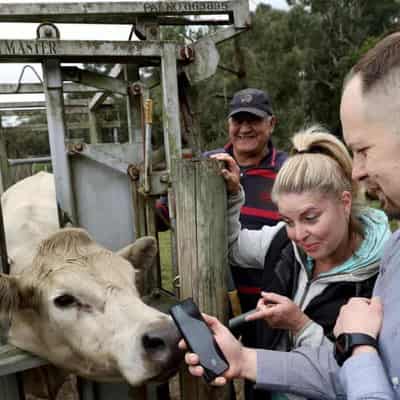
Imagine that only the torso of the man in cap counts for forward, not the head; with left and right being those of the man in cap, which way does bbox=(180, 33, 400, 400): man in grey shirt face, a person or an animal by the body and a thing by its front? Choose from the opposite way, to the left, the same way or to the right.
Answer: to the right

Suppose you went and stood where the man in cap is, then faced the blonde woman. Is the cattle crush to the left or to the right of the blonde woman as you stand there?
right

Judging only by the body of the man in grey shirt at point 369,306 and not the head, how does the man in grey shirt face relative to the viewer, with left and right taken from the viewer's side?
facing to the left of the viewer

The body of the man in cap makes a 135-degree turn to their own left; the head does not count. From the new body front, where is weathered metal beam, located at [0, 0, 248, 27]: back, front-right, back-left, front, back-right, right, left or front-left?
back

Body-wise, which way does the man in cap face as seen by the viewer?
toward the camera

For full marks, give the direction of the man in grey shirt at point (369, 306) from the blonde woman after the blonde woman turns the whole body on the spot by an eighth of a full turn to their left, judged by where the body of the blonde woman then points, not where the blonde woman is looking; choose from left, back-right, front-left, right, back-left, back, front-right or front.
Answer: front

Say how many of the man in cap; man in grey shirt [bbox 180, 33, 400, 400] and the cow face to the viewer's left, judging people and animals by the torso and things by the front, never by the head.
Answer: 1

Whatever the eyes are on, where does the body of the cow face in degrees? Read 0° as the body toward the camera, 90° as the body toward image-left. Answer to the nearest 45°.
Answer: approximately 315°

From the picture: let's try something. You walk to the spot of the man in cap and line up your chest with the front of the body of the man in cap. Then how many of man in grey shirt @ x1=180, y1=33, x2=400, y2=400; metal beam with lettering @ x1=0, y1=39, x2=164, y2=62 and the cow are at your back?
0

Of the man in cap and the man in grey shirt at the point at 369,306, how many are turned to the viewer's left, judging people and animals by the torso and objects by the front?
1

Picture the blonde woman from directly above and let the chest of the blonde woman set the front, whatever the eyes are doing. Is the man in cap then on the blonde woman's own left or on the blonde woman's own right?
on the blonde woman's own right

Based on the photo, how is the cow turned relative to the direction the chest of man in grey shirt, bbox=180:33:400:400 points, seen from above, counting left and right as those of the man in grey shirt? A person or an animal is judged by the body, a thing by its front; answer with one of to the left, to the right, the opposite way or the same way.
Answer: the opposite way

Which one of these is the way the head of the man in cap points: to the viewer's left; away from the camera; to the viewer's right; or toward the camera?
toward the camera

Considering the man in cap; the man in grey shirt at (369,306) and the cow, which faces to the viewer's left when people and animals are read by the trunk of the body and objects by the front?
the man in grey shirt

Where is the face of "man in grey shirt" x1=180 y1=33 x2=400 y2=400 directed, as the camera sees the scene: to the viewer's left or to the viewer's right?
to the viewer's left
